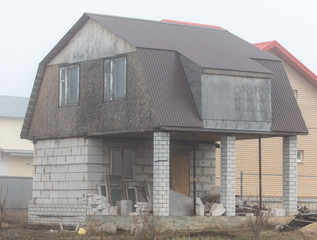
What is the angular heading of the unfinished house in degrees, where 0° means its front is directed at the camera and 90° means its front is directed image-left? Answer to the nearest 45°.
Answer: approximately 315°

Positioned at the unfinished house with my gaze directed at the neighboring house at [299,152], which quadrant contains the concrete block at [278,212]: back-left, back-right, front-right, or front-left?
front-right

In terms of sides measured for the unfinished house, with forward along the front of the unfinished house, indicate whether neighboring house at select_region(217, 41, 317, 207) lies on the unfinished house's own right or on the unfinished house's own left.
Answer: on the unfinished house's own left

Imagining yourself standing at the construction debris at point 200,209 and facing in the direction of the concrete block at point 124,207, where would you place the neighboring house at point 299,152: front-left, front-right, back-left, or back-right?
back-right

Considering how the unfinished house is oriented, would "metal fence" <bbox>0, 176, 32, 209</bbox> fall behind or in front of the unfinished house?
behind
